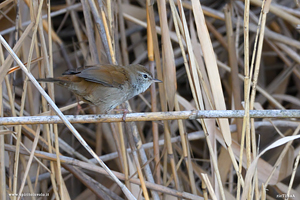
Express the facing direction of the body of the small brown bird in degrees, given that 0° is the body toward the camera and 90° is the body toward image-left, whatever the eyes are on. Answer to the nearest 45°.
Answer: approximately 270°
